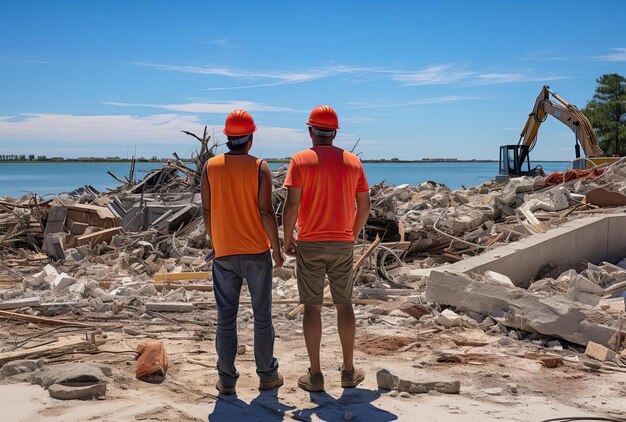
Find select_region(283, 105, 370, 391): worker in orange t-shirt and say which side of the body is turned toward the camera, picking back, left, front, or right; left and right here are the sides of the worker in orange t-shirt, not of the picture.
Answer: back

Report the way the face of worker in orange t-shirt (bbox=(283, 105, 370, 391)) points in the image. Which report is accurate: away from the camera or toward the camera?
away from the camera

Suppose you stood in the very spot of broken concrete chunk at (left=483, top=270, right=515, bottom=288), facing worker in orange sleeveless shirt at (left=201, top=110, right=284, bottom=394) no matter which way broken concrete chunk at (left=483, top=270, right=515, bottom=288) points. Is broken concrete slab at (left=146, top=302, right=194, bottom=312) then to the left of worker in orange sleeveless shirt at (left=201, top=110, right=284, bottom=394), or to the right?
right

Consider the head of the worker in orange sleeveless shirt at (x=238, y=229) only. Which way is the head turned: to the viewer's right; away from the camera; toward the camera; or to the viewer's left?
away from the camera

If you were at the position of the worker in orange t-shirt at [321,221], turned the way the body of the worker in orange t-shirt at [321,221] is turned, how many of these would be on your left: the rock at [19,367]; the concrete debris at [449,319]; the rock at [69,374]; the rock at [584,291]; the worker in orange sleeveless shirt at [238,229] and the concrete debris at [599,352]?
3

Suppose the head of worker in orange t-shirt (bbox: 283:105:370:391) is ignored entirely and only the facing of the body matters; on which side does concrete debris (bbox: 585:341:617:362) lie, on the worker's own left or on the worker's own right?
on the worker's own right

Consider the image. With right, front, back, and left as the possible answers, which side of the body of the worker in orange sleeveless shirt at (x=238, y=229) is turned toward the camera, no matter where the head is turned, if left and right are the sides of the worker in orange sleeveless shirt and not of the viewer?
back

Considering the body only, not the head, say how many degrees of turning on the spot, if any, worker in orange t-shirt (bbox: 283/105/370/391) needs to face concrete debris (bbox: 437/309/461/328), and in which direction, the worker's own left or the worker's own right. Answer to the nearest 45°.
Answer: approximately 45° to the worker's own right

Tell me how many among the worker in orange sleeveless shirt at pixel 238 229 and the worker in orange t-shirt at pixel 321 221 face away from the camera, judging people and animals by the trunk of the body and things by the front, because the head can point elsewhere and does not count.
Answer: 2
